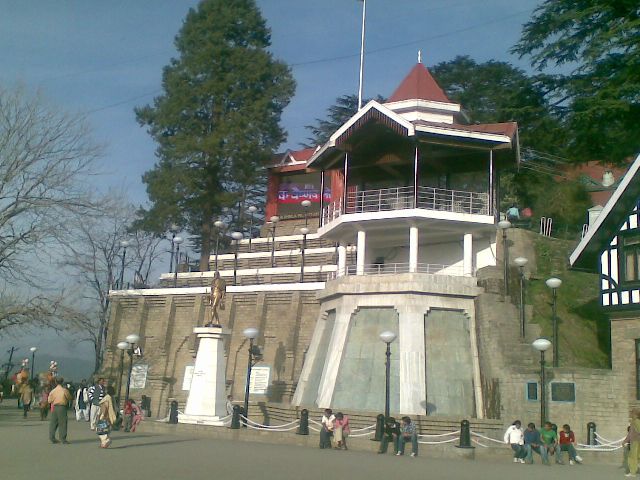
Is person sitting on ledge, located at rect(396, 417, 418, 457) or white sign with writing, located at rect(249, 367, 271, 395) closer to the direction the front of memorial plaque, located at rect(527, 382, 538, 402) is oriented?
the person sitting on ledge

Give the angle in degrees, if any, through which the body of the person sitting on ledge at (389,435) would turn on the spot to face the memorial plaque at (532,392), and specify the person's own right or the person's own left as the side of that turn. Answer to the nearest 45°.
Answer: approximately 135° to the person's own left
